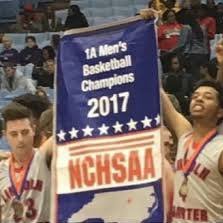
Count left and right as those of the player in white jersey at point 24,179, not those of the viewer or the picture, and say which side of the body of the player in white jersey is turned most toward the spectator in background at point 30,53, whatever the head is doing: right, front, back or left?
back

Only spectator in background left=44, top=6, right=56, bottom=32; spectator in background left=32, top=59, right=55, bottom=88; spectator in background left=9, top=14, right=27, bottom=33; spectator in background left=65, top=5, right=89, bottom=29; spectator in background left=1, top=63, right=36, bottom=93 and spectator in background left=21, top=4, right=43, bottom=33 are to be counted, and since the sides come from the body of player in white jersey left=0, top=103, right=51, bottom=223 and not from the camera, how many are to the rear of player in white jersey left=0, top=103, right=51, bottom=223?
6

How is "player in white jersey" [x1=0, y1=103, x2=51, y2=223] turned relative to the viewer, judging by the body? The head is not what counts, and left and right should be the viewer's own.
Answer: facing the viewer

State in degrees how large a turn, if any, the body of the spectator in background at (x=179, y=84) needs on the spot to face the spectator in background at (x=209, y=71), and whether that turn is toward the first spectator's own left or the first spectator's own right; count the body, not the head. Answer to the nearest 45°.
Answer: approximately 45° to the first spectator's own left

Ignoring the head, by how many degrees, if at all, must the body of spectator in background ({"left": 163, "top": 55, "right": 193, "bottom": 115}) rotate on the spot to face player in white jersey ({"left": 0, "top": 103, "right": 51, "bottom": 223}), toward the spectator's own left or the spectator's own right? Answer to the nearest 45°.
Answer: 0° — they already face them

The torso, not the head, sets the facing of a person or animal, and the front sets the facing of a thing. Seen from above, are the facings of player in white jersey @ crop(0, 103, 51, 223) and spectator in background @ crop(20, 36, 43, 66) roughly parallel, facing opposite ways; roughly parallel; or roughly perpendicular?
roughly parallel

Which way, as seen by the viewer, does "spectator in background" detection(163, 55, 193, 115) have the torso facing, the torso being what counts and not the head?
toward the camera

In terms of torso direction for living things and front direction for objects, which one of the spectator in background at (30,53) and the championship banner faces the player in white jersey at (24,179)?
the spectator in background

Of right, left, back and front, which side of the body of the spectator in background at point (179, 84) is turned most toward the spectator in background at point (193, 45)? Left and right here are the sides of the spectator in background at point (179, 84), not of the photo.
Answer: back

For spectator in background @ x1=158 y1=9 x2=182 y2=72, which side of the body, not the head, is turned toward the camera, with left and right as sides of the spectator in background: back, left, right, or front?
front

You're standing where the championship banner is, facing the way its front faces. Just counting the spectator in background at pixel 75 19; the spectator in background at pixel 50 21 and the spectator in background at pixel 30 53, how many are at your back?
3

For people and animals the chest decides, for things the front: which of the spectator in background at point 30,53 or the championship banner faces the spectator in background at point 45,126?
the spectator in background at point 30,53

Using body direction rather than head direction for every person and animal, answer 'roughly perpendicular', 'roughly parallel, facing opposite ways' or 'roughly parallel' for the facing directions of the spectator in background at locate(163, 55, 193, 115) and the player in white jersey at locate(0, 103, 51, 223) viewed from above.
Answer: roughly parallel

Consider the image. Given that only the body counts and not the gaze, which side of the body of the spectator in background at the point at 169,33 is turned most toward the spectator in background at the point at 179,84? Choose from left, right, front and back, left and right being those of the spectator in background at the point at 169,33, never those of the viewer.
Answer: front
